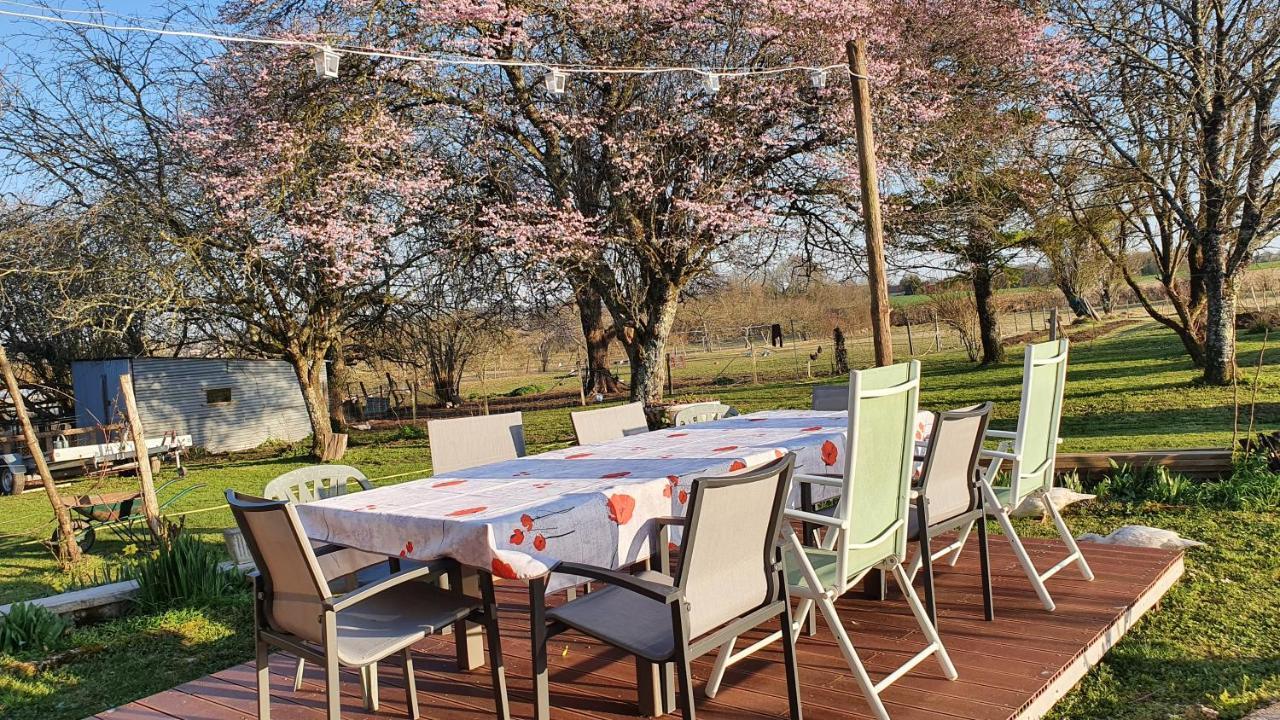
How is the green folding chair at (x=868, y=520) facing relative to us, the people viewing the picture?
facing away from the viewer and to the left of the viewer

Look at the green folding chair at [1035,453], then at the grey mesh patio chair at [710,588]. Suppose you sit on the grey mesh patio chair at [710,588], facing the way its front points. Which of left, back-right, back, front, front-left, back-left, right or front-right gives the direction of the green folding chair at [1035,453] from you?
right

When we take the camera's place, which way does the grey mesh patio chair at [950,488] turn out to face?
facing away from the viewer and to the left of the viewer

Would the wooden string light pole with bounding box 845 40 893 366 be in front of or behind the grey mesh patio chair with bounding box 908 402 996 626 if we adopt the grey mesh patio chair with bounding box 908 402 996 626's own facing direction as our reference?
in front

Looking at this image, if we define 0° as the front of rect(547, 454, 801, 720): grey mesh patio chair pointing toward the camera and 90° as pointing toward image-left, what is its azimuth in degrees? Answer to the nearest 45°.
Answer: approximately 135°

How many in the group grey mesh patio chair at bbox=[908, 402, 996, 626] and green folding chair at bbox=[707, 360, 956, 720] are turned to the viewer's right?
0

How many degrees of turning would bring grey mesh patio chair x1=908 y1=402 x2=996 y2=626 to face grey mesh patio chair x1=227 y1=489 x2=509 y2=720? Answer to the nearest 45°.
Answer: approximately 90° to its left

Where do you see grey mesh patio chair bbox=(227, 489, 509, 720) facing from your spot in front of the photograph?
facing away from the viewer and to the right of the viewer

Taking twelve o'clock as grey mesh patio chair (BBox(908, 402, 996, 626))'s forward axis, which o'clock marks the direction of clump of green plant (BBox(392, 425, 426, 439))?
The clump of green plant is roughly at 12 o'clock from the grey mesh patio chair.

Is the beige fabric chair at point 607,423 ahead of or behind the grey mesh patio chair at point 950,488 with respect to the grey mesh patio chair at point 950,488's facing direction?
ahead
